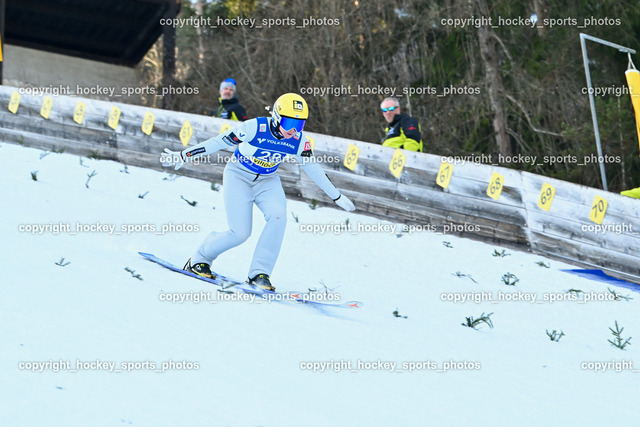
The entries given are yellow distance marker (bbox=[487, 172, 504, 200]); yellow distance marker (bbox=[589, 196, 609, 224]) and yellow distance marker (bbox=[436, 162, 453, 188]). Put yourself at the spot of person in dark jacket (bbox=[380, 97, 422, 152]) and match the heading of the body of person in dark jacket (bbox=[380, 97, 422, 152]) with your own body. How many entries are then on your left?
3

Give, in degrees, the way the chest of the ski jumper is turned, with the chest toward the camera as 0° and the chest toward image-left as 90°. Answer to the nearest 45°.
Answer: approximately 315°

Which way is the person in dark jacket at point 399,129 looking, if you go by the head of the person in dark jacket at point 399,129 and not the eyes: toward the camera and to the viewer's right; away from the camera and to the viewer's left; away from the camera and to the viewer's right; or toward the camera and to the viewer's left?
toward the camera and to the viewer's left

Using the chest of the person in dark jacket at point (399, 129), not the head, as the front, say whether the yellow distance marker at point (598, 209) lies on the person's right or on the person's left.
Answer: on the person's left

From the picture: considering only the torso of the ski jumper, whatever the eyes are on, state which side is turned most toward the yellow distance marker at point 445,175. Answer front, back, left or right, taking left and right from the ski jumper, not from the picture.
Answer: left

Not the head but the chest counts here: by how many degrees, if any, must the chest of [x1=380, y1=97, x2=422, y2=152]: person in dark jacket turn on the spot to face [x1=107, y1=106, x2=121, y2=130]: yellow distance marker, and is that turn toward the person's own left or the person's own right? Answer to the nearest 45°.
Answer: approximately 45° to the person's own right

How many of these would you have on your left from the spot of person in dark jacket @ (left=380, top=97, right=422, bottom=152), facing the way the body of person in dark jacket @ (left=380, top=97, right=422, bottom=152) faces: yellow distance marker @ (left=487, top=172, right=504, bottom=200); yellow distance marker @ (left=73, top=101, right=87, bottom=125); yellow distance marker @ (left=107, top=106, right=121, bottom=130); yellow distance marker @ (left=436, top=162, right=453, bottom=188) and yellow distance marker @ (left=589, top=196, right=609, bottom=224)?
3

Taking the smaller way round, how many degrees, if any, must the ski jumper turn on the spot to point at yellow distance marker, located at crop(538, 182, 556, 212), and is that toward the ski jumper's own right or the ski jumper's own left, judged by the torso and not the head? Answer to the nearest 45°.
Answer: approximately 90° to the ski jumper's own left

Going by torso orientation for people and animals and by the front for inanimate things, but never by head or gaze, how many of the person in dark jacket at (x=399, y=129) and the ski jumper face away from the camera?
0

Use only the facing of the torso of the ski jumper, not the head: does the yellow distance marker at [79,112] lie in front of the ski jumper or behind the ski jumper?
behind

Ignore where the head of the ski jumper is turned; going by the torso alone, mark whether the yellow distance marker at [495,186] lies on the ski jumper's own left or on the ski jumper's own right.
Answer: on the ski jumper's own left

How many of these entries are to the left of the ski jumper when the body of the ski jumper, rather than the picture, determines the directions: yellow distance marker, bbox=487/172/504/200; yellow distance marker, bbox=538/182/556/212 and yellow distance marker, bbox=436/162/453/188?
3

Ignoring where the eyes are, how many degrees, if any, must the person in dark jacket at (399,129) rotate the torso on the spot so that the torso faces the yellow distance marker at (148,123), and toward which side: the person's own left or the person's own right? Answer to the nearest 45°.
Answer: approximately 45° to the person's own right

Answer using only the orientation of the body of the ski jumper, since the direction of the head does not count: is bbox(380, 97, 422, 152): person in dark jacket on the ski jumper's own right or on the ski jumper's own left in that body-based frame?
on the ski jumper's own left

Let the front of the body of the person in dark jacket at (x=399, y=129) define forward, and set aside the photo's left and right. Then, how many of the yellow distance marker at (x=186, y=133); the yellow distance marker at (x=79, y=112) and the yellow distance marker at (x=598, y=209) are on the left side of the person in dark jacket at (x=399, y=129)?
1
